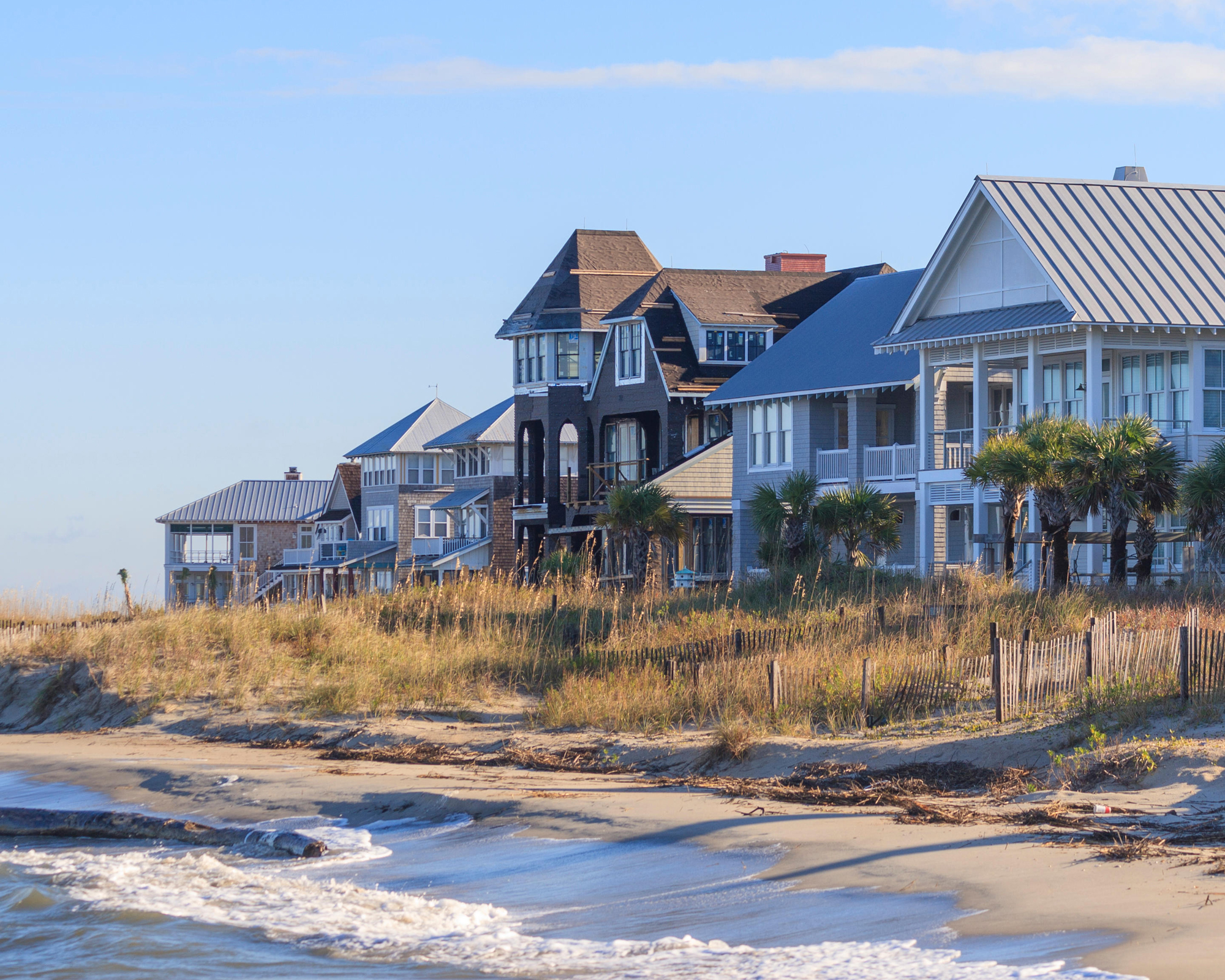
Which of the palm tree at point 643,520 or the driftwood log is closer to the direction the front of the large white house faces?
the driftwood log

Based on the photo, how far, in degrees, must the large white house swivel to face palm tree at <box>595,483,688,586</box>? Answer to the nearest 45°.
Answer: approximately 45° to its right

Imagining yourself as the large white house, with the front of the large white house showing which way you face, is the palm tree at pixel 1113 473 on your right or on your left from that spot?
on your left

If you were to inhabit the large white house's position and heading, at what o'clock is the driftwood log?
The driftwood log is roughly at 11 o'clock from the large white house.

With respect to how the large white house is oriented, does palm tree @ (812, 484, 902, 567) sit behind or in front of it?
in front

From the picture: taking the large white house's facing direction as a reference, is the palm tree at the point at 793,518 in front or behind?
in front

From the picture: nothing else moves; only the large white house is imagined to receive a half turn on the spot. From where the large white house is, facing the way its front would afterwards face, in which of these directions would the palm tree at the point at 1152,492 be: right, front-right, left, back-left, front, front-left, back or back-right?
back-right

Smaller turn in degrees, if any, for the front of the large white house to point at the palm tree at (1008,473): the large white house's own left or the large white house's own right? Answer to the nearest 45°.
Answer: approximately 45° to the large white house's own left

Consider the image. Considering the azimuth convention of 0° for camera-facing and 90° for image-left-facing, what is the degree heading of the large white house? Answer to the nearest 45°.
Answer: approximately 45°
